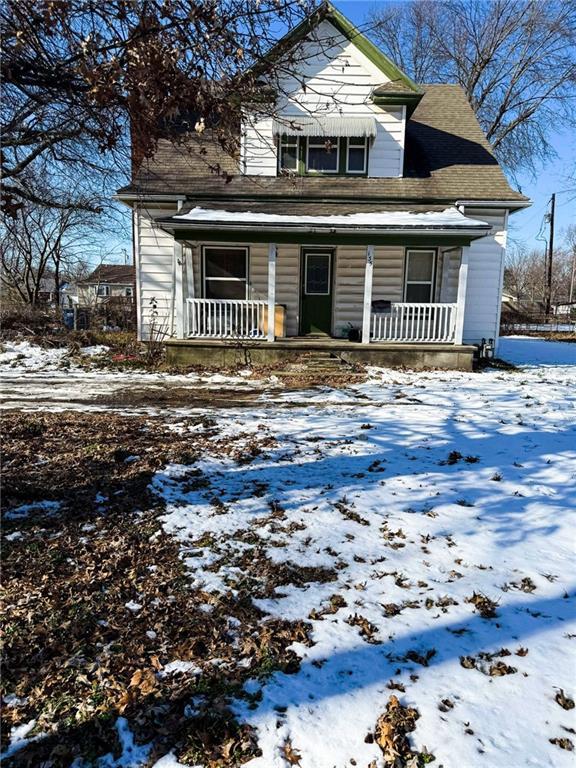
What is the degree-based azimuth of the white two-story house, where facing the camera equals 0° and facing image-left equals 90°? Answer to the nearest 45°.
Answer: approximately 0°

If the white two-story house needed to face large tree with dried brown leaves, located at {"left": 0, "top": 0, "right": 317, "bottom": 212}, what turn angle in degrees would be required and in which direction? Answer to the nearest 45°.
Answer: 0° — it already faces it
